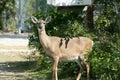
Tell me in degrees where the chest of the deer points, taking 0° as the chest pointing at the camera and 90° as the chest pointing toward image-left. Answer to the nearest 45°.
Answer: approximately 90°
